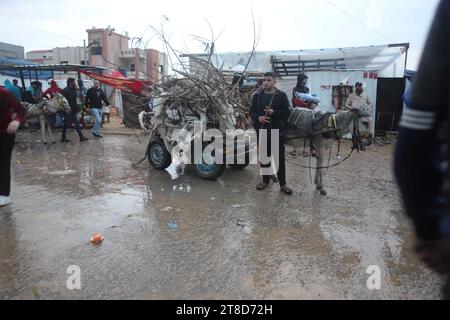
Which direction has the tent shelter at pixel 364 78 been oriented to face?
toward the camera

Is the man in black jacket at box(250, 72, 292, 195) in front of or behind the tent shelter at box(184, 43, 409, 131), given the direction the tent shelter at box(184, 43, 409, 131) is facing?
in front

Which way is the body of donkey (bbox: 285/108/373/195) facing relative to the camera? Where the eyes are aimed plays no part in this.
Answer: to the viewer's right

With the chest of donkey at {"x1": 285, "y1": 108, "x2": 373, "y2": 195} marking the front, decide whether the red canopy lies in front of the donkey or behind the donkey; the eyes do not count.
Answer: behind

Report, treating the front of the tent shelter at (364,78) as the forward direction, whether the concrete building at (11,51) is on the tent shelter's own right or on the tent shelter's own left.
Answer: on the tent shelter's own right

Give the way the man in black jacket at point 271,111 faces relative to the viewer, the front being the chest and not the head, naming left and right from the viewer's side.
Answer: facing the viewer

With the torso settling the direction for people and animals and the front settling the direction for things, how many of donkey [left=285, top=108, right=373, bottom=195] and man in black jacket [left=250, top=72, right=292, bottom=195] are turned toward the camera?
1

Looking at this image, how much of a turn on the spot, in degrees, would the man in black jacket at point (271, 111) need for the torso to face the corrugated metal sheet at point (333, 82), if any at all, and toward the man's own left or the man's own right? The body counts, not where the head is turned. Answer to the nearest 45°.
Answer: approximately 180°

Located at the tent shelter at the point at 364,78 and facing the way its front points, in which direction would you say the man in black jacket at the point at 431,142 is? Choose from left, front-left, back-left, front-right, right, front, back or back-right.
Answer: front

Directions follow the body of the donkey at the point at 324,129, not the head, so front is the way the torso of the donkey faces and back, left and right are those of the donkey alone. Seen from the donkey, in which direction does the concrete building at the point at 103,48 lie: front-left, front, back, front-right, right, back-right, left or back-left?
back-left

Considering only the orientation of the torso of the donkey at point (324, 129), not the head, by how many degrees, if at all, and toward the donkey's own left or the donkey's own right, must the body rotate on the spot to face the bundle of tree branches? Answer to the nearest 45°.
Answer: approximately 180°

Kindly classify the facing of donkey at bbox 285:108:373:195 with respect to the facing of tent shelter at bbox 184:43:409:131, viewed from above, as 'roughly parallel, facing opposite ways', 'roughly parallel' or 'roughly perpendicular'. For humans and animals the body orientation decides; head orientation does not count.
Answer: roughly perpendicular

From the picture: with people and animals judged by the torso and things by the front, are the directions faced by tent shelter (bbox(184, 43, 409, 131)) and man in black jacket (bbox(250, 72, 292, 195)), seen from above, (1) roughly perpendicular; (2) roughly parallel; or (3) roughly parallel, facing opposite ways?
roughly parallel

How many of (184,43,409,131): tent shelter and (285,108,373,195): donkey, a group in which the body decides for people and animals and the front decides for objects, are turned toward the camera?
1

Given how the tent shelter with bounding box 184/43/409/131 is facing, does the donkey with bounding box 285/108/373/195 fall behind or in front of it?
in front

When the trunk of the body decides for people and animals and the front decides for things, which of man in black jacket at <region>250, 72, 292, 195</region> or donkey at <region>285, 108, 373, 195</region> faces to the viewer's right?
the donkey

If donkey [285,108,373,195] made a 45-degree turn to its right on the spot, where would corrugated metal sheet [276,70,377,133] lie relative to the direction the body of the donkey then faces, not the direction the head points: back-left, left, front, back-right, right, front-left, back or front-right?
back-left

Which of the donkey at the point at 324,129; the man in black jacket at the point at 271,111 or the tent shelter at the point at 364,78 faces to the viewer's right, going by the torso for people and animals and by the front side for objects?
the donkey
